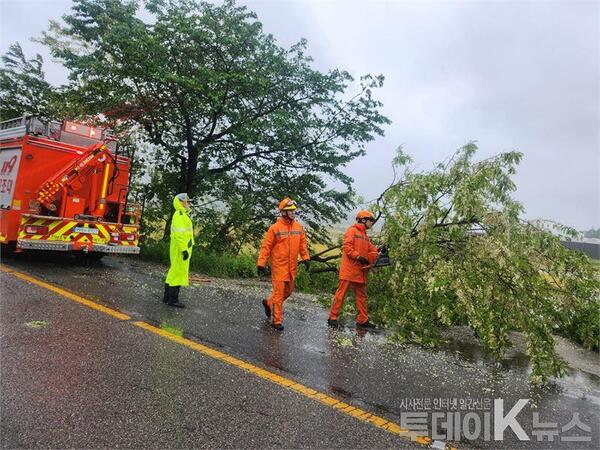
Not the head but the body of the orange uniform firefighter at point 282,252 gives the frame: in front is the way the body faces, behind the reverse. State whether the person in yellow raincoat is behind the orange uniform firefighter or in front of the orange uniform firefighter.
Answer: behind

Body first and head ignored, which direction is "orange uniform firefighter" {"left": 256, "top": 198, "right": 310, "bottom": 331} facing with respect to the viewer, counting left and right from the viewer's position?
facing the viewer and to the right of the viewer

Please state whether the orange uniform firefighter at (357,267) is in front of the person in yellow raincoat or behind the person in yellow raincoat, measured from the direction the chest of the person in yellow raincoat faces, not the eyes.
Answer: in front

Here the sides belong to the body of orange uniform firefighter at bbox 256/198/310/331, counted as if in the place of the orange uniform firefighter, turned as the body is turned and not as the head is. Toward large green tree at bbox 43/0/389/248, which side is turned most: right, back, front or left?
back

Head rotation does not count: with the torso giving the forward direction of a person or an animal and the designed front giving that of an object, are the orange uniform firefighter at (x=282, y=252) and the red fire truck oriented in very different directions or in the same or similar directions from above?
very different directions

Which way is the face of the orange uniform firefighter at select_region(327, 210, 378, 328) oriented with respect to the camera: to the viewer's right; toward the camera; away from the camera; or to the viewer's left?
to the viewer's right

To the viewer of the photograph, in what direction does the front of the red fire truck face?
facing away from the viewer and to the left of the viewer

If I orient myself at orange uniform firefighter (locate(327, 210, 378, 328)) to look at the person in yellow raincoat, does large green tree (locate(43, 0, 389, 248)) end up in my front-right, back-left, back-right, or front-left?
front-right

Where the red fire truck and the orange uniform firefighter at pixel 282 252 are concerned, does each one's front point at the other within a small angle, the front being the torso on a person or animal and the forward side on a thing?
no

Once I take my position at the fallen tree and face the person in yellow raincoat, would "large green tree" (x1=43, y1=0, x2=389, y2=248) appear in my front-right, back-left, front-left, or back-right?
front-right
